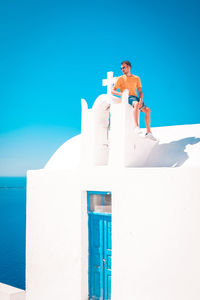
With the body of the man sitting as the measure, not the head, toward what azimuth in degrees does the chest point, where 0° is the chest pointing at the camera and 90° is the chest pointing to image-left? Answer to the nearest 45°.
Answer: approximately 0°
